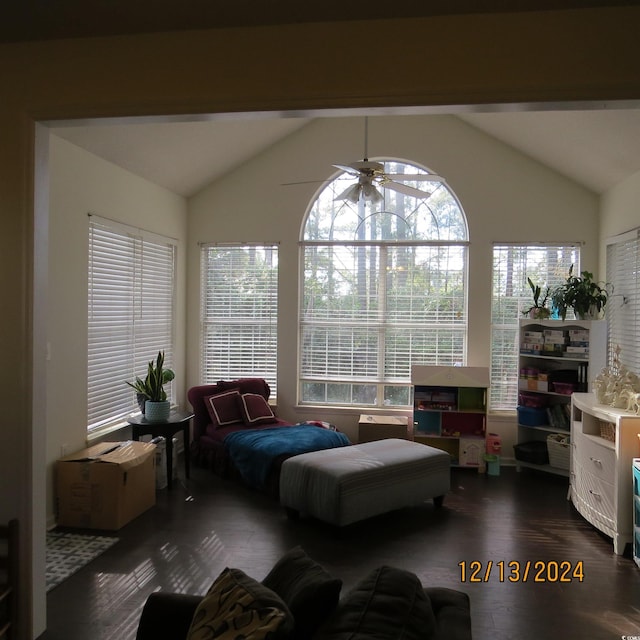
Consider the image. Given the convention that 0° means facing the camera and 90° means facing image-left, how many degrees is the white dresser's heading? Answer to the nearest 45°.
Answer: approximately 45°

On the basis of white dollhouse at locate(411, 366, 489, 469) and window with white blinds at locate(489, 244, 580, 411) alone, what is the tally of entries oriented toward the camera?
2

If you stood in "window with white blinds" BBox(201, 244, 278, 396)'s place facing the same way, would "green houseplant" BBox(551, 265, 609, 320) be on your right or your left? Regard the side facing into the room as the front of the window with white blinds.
on your left

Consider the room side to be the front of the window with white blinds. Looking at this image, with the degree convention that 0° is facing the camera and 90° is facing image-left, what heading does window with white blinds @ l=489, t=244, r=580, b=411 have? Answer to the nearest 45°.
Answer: approximately 0°

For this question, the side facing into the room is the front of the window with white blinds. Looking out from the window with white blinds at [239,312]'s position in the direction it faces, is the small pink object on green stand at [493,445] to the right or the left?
on its left

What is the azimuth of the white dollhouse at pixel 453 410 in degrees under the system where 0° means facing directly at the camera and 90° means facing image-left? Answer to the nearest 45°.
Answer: approximately 0°

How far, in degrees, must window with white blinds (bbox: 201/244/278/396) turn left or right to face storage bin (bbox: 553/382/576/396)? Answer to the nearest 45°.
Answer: approximately 45° to its left

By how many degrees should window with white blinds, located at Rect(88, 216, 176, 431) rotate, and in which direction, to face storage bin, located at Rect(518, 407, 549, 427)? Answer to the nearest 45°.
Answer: approximately 45° to its left

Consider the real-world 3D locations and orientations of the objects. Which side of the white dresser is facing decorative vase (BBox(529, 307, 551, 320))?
right

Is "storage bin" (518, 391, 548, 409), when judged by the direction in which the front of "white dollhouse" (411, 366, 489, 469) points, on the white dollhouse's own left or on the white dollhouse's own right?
on the white dollhouse's own left

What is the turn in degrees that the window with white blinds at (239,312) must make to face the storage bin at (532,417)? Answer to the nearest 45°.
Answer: approximately 45° to its left

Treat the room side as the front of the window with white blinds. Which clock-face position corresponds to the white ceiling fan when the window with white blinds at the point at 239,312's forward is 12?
The white ceiling fan is roughly at 11 o'clock from the window with white blinds.
